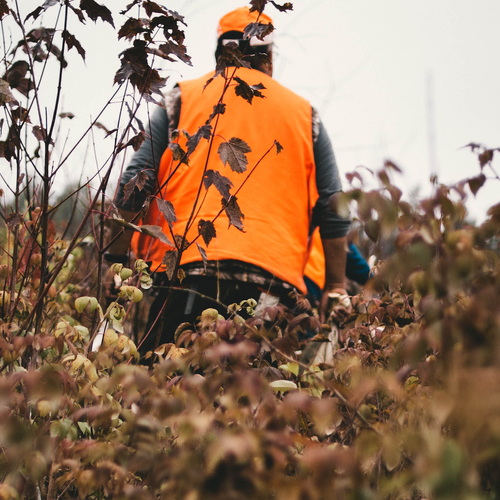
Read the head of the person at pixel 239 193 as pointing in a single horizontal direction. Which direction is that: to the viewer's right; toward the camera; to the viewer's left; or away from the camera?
away from the camera

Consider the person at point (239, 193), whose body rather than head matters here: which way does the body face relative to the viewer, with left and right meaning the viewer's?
facing away from the viewer

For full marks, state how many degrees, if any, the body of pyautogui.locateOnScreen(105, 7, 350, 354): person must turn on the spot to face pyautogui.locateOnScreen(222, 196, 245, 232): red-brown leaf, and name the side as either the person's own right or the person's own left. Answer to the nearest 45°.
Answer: approximately 180°

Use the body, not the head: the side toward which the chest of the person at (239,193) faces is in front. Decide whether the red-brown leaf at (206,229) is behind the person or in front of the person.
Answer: behind

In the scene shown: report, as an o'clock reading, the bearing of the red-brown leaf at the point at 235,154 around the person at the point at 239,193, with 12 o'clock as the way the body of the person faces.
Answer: The red-brown leaf is roughly at 6 o'clock from the person.

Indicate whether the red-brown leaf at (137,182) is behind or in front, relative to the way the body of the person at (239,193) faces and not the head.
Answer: behind
